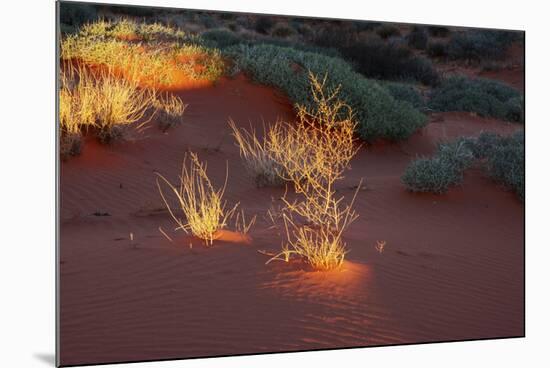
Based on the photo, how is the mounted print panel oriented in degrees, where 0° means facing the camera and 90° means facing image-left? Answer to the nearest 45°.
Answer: approximately 315°
